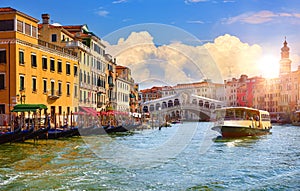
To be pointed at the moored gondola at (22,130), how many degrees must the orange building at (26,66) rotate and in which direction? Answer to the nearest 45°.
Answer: approximately 45° to its right

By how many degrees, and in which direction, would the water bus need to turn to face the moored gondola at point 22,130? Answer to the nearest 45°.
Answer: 0° — it already faces it

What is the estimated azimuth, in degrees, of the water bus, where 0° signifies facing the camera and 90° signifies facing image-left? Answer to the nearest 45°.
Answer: approximately 45°

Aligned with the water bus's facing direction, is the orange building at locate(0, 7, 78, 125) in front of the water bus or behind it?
in front

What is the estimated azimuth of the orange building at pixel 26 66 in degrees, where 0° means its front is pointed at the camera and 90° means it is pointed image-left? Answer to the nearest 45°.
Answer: approximately 315°

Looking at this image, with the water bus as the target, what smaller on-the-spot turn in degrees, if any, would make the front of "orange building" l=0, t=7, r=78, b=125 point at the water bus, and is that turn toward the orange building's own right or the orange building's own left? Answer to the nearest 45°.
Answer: approximately 45° to the orange building's own left

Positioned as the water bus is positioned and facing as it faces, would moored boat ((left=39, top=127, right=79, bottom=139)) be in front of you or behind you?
in front
